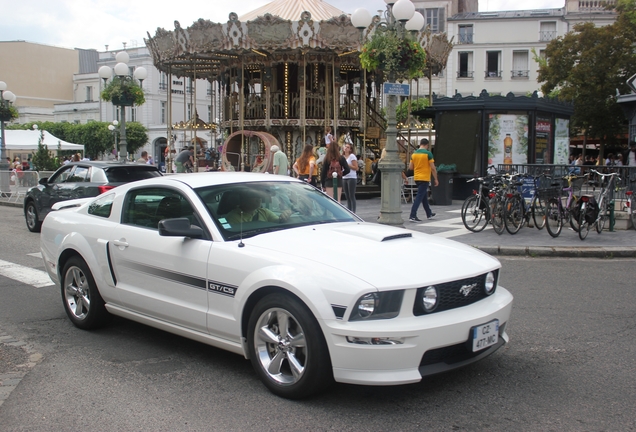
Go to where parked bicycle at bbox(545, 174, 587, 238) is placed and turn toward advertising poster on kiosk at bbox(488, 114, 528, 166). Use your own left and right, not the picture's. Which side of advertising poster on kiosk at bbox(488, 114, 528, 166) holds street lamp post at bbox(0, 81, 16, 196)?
left

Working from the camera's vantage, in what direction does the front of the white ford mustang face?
facing the viewer and to the right of the viewer

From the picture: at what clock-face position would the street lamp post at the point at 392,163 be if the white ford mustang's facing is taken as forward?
The street lamp post is roughly at 8 o'clock from the white ford mustang.

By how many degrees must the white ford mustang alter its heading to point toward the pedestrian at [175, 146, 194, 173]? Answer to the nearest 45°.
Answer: approximately 135° to its left

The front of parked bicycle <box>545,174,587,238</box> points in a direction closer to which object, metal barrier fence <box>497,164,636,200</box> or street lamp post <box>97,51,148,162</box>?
the metal barrier fence

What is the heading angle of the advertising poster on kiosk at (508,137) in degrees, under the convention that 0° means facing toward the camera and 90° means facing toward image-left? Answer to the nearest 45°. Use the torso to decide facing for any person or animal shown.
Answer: approximately 0°

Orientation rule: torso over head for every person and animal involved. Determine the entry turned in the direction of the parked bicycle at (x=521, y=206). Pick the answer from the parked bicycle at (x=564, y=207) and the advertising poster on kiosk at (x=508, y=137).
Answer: the advertising poster on kiosk
